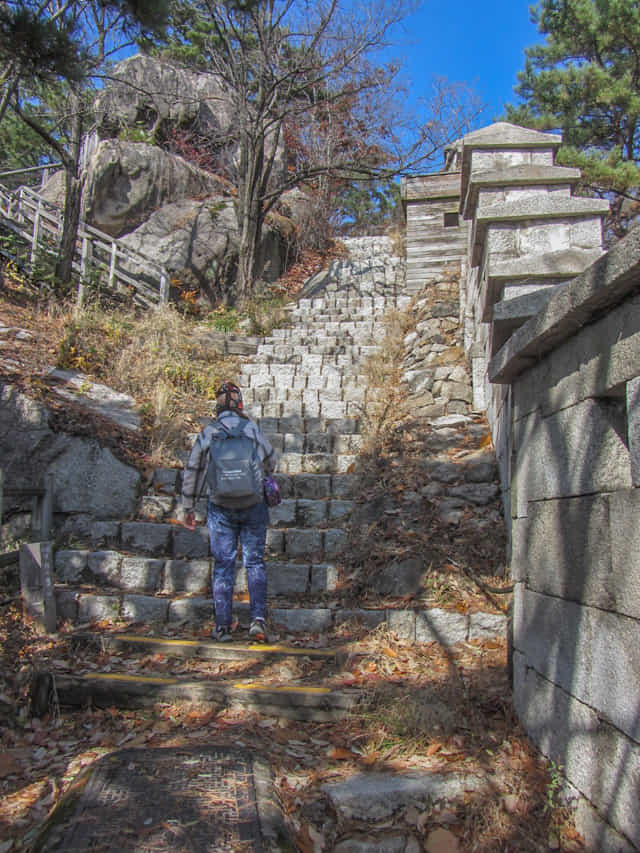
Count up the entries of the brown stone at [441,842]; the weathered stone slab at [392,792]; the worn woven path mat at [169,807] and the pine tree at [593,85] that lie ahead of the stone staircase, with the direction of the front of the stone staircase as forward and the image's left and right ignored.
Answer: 3

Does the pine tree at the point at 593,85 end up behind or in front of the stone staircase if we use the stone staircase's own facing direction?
behind

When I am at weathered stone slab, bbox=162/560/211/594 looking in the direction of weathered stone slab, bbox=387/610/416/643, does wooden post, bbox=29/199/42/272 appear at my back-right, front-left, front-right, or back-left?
back-left

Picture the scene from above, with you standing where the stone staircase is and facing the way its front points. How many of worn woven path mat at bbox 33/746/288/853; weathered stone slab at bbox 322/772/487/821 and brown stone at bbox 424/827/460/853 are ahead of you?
3

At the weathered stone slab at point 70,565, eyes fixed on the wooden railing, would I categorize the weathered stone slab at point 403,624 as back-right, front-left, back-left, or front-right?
back-right

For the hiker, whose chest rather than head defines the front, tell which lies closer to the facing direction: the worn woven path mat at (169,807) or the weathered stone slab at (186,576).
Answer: the weathered stone slab

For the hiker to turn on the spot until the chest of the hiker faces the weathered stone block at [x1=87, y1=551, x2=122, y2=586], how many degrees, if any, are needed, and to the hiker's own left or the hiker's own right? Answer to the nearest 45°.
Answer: approximately 45° to the hiker's own left

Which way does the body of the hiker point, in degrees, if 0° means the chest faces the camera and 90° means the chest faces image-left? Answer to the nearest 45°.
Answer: approximately 180°

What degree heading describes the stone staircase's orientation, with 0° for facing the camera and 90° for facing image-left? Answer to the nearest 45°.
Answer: approximately 0°

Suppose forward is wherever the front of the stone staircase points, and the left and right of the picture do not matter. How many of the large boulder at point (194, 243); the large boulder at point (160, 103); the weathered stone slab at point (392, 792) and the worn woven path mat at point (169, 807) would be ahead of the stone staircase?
2

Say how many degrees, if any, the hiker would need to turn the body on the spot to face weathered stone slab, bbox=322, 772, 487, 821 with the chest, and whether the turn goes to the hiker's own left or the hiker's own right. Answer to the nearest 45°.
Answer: approximately 180°

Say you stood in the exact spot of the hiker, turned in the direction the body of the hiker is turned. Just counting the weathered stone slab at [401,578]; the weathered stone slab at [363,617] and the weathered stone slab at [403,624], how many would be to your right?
3

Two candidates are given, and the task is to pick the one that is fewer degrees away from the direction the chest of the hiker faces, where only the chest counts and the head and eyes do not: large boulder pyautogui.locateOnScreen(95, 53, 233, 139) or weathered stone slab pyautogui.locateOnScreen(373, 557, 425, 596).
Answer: the large boulder

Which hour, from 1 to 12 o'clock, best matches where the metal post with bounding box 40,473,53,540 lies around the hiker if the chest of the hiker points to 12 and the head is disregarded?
The metal post is roughly at 10 o'clock from the hiker.
